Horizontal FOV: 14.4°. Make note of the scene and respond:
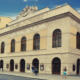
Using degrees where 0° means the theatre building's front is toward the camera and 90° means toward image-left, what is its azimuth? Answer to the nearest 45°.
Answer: approximately 45°
